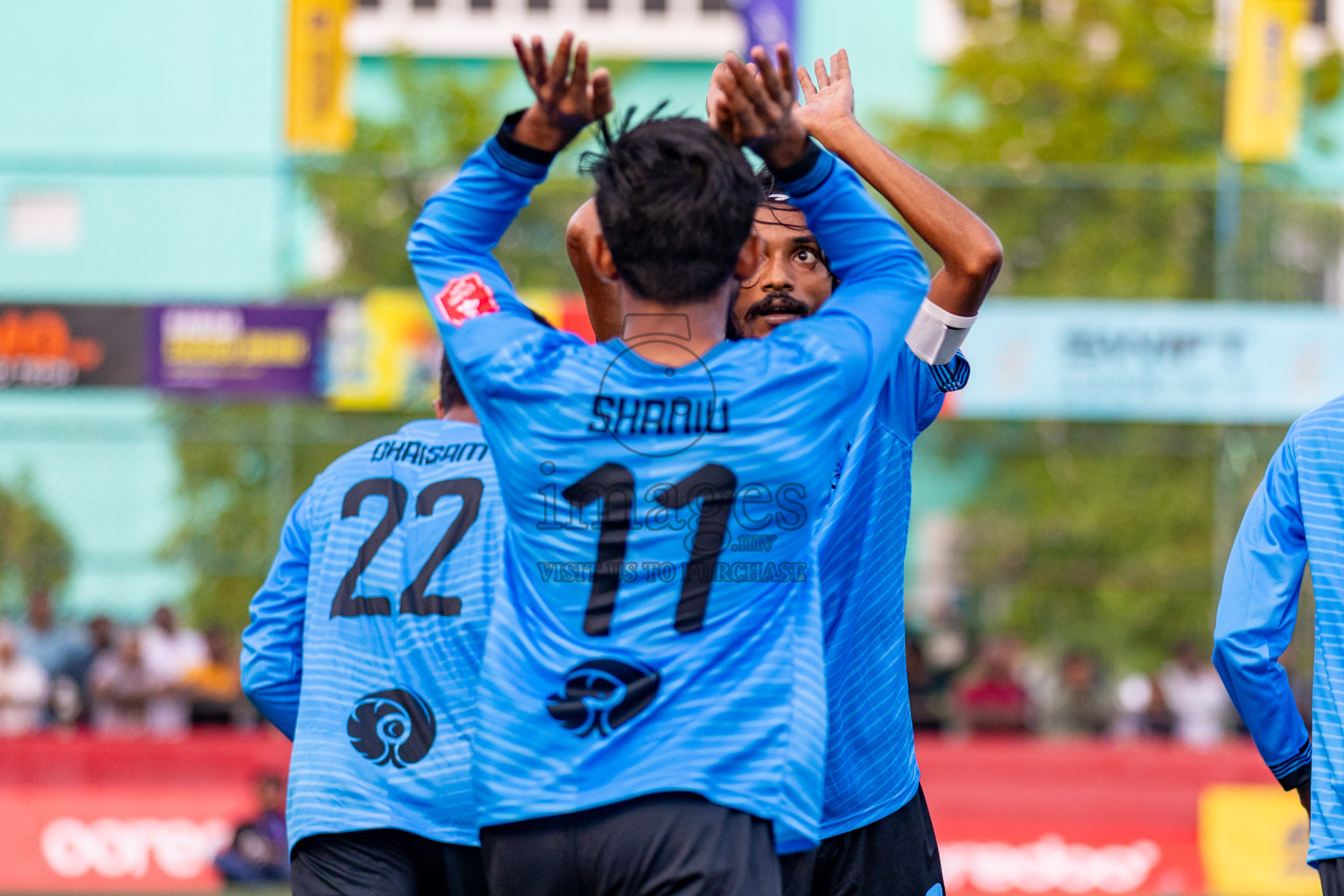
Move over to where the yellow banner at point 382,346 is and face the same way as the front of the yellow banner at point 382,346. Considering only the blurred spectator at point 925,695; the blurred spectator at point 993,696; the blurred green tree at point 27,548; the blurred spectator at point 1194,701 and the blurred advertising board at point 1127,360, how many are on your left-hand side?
4

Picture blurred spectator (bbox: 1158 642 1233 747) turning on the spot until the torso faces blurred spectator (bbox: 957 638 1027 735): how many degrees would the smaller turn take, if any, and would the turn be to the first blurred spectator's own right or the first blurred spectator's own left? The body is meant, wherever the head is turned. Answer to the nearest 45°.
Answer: approximately 45° to the first blurred spectator's own right

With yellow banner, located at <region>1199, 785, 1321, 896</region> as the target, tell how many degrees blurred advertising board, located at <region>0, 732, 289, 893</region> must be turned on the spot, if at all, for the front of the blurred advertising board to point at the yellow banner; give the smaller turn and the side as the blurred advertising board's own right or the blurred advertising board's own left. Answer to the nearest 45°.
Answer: approximately 90° to the blurred advertising board's own left

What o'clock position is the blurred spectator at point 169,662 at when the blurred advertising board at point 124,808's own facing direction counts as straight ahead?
The blurred spectator is roughly at 6 o'clock from the blurred advertising board.

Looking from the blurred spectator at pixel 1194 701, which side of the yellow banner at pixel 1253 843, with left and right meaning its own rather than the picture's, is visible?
back

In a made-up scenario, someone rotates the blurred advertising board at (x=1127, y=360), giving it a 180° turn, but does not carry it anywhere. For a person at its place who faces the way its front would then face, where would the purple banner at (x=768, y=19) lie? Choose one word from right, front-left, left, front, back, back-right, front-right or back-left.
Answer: front-left

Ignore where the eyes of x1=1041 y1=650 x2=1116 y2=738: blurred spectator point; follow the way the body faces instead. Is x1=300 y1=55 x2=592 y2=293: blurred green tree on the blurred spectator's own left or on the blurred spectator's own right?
on the blurred spectator's own right

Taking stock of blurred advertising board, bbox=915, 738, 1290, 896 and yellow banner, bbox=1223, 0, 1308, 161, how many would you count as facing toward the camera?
2

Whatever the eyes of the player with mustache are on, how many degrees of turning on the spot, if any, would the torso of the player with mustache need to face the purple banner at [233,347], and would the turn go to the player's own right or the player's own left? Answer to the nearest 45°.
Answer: approximately 135° to the player's own right

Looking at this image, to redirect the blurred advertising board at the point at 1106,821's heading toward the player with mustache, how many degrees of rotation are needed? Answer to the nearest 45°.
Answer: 0° — it already faces them
